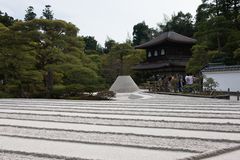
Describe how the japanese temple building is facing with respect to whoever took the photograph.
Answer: facing the viewer and to the left of the viewer
